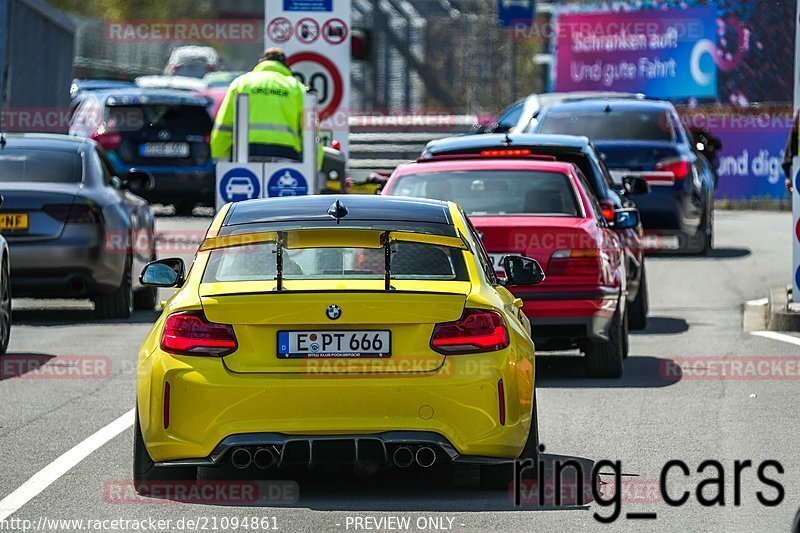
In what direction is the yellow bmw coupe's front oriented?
away from the camera

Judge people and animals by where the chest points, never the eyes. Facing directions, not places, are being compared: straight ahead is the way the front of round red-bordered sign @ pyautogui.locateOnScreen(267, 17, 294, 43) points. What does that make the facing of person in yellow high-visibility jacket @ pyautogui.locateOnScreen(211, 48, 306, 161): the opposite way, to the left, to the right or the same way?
the opposite way

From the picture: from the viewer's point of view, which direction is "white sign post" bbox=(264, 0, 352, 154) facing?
toward the camera

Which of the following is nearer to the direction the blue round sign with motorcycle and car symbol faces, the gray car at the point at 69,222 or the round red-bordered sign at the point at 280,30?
the gray car

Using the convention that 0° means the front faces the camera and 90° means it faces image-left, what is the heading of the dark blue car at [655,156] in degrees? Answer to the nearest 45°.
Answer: approximately 180°

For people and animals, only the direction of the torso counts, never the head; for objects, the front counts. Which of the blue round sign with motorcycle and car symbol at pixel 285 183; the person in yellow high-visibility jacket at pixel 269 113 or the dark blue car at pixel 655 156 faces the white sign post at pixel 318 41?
the person in yellow high-visibility jacket

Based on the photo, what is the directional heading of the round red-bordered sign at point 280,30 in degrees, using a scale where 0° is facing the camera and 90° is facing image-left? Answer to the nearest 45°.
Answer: approximately 0°

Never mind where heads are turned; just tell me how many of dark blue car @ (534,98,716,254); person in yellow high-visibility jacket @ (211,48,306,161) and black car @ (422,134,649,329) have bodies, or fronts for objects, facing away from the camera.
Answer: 3

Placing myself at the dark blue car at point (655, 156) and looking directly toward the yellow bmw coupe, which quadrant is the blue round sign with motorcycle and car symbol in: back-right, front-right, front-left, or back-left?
front-right

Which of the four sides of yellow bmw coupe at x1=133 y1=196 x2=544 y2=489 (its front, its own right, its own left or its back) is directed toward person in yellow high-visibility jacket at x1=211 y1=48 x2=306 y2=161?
front

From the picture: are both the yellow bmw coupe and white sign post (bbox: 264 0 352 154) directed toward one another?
yes

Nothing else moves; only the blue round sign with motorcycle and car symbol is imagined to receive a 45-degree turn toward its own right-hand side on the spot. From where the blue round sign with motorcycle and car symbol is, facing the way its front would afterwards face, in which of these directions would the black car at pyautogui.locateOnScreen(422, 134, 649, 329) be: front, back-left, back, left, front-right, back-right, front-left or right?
left

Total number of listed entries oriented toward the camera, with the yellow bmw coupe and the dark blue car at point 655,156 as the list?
0

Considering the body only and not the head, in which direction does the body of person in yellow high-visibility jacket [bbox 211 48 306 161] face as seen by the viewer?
away from the camera

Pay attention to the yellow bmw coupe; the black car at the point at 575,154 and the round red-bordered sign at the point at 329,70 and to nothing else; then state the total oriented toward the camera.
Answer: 1

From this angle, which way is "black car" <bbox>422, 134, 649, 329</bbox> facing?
away from the camera

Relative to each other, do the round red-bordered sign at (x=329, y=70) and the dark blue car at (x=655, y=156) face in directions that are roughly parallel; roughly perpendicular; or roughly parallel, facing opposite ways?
roughly parallel, facing opposite ways

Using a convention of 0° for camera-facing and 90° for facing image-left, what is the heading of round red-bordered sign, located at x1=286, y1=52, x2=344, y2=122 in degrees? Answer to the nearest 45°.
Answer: approximately 0°

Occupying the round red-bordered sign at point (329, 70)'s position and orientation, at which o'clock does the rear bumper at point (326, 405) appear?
The rear bumper is roughly at 12 o'clock from the round red-bordered sign.

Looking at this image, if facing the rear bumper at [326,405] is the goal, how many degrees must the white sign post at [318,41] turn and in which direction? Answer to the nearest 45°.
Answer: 0° — it already faces it
